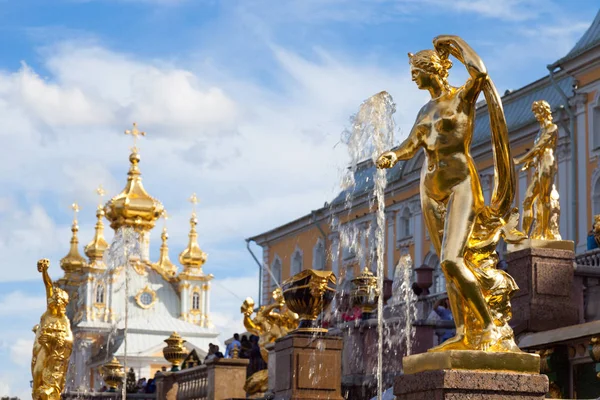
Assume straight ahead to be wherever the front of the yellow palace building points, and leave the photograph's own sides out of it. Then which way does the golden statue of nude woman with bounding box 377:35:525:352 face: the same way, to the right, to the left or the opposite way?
the same way

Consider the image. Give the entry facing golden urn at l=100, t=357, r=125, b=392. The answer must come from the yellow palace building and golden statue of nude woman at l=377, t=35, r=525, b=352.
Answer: the yellow palace building

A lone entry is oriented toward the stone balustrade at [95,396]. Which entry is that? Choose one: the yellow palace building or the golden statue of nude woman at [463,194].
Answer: the yellow palace building

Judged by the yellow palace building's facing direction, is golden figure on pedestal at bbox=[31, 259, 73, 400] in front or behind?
in front

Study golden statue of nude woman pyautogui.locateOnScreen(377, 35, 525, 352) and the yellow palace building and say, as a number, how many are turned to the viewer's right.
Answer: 0

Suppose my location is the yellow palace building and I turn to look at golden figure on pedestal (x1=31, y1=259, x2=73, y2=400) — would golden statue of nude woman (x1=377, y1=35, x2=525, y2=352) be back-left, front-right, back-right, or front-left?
front-left

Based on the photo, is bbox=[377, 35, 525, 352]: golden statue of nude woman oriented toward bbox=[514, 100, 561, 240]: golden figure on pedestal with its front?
no

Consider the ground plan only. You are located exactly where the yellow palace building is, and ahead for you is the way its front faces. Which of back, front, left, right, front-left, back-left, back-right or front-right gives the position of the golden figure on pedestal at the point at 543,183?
front-left

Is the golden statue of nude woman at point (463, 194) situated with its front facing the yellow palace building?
no

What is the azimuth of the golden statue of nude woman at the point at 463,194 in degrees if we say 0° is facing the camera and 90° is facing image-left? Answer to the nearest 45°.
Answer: approximately 45°

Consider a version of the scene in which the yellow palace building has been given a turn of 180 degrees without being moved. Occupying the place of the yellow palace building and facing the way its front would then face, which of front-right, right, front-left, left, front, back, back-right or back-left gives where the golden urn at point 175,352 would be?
back

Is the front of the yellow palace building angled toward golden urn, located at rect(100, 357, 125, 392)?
yes

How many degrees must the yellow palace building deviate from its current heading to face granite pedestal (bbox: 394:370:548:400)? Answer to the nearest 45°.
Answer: approximately 45° to its left

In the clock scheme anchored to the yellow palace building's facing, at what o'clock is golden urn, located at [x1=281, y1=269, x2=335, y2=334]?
The golden urn is roughly at 11 o'clock from the yellow palace building.

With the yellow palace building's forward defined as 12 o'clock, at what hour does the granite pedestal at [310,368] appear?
The granite pedestal is roughly at 11 o'clock from the yellow palace building.
